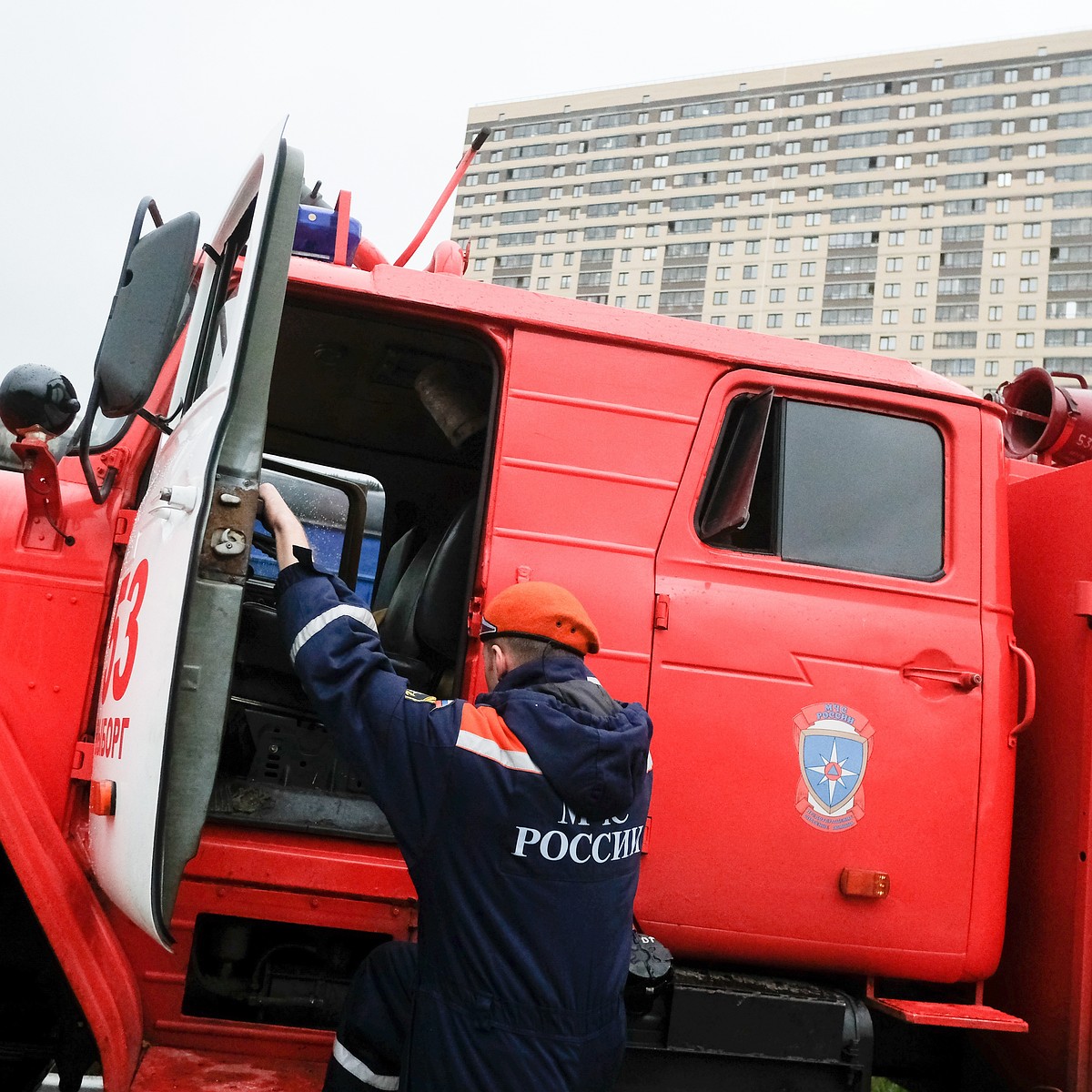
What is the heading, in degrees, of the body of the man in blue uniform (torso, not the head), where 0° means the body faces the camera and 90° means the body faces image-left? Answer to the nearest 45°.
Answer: approximately 135°

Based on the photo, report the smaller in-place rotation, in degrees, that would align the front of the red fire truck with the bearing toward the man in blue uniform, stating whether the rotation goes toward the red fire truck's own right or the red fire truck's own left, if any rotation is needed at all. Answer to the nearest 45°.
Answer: approximately 45° to the red fire truck's own left

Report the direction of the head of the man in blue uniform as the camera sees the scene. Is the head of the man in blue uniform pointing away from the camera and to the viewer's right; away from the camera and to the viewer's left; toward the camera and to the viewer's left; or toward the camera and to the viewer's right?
away from the camera and to the viewer's left

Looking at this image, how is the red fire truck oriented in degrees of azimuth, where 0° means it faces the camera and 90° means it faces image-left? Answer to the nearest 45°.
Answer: approximately 90°
